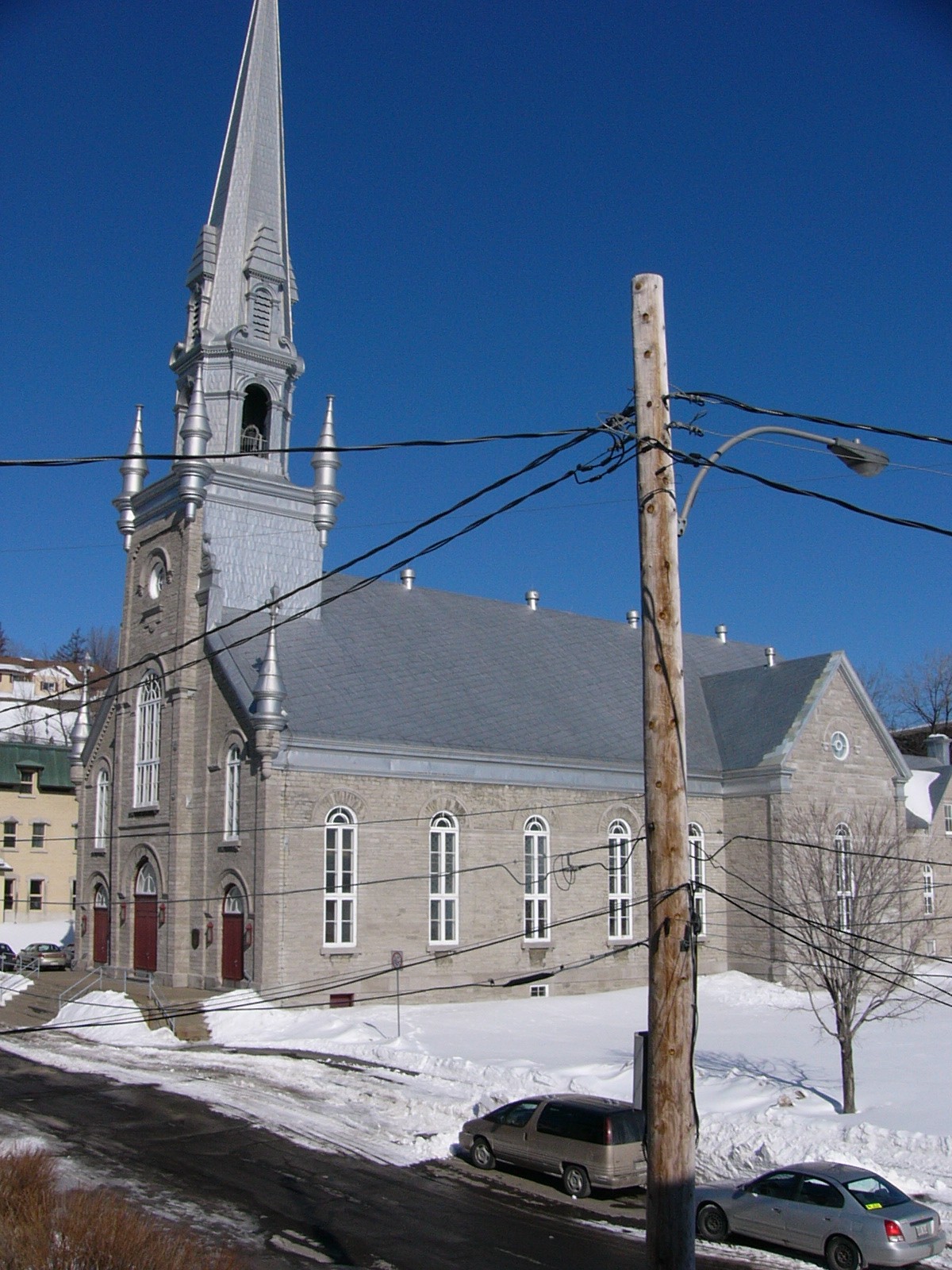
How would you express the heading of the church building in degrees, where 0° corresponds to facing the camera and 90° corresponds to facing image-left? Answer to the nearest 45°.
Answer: approximately 45°

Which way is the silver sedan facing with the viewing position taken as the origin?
facing away from the viewer and to the left of the viewer

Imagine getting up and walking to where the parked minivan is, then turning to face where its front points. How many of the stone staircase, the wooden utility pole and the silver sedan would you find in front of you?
1

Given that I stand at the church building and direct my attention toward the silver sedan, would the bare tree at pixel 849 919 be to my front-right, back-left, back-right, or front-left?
front-left

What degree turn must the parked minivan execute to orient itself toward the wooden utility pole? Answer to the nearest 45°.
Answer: approximately 135° to its left

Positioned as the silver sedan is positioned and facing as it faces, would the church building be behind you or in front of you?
in front

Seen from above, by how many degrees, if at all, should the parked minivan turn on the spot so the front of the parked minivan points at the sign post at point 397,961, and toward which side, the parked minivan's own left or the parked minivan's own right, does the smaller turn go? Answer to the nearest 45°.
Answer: approximately 45° to the parked minivan's own right

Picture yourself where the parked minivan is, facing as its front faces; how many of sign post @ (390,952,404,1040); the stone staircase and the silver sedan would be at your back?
1

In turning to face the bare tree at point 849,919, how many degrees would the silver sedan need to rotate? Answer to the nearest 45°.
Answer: approximately 45° to its right

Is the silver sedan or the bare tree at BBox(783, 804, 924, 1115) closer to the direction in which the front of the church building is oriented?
the silver sedan

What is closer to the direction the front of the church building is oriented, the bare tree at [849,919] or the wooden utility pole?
the wooden utility pole

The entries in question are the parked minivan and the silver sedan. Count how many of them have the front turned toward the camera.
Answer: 0

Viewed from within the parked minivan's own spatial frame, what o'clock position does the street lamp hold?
The street lamp is roughly at 7 o'clock from the parked minivan.

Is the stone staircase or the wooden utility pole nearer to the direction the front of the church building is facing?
the stone staircase

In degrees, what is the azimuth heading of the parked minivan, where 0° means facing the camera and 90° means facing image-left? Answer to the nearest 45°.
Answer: approximately 135°

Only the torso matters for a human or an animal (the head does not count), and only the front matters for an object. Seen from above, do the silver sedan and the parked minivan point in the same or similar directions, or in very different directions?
same or similar directions

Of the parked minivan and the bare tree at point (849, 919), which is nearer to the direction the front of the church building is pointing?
the parked minivan

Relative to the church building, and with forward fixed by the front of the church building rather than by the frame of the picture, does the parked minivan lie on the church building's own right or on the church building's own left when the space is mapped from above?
on the church building's own left
